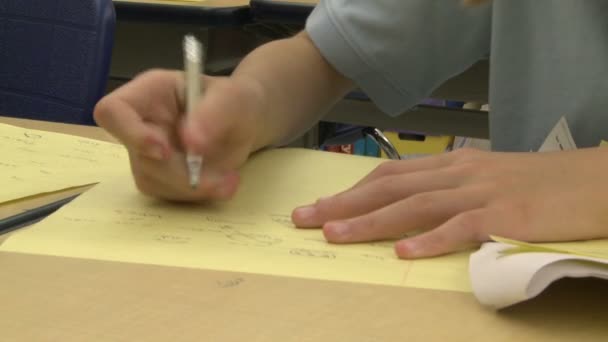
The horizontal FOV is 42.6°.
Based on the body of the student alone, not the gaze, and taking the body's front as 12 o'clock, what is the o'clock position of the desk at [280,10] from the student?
The desk is roughly at 4 o'clock from the student.

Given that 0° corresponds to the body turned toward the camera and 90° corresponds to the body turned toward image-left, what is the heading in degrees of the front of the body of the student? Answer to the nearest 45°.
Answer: approximately 45°

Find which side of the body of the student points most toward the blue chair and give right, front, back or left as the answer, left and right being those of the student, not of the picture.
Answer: right

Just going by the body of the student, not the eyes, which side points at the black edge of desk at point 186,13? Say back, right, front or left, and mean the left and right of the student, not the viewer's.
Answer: right
